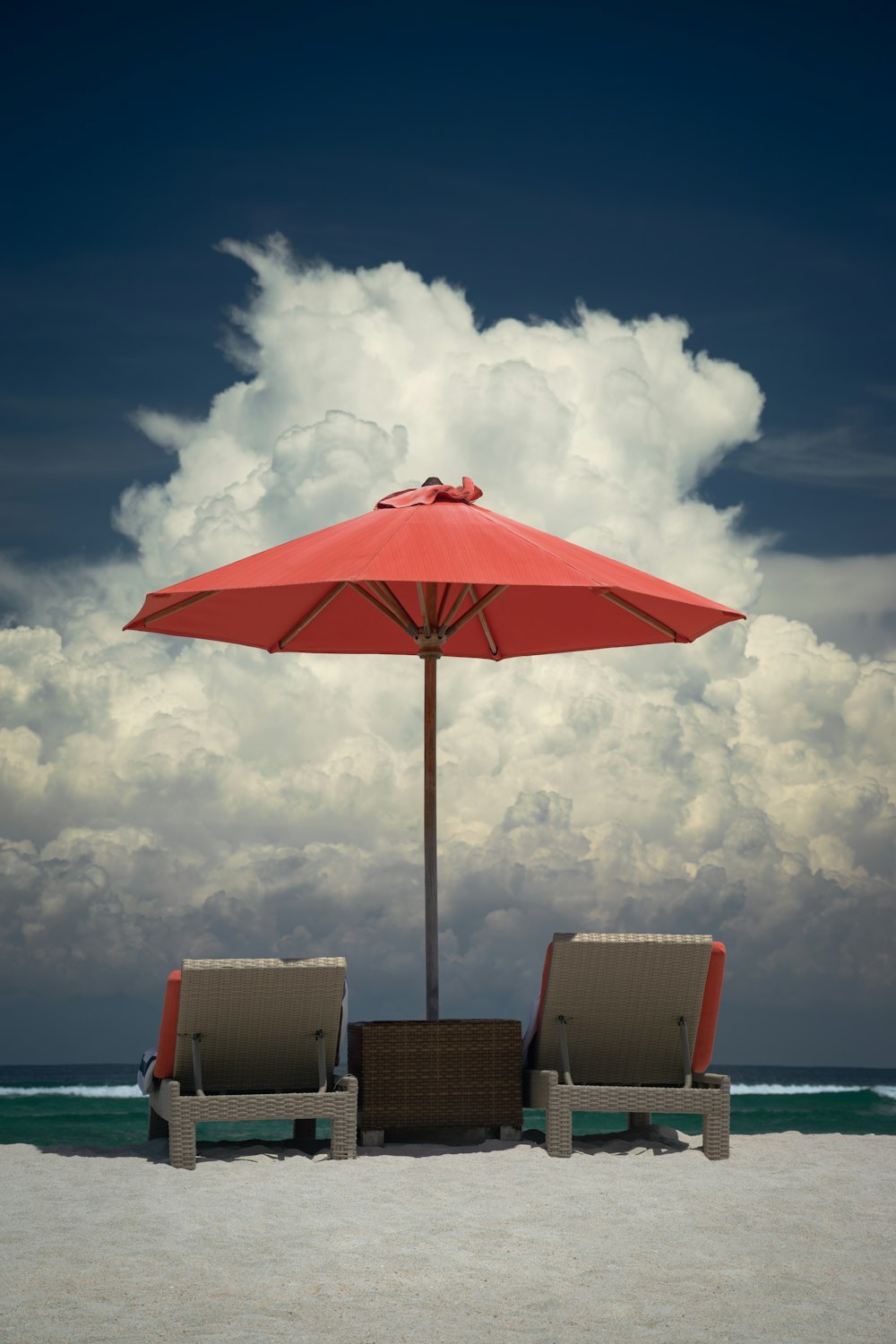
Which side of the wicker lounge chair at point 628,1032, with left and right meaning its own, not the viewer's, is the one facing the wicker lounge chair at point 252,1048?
left

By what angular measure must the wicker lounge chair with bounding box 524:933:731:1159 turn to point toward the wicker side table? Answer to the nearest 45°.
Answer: approximately 90° to its left

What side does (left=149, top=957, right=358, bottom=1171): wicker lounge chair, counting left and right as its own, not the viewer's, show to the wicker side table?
right

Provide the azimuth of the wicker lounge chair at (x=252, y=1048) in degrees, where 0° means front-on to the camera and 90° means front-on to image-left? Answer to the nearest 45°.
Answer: approximately 180°

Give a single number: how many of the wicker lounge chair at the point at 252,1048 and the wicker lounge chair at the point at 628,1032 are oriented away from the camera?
2

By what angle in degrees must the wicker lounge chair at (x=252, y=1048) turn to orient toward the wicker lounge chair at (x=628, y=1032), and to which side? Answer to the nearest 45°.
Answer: approximately 90° to its right

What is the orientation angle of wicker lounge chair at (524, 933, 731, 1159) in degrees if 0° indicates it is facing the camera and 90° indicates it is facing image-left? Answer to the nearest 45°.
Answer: approximately 180°
